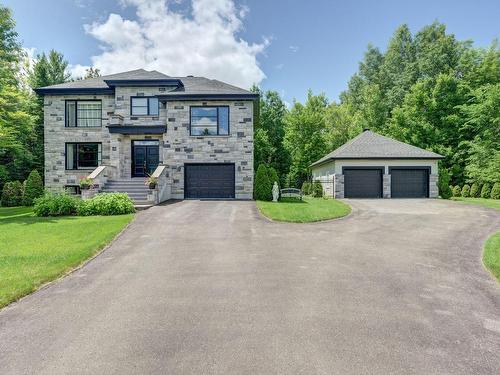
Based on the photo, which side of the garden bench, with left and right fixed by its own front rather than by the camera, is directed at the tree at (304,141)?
back

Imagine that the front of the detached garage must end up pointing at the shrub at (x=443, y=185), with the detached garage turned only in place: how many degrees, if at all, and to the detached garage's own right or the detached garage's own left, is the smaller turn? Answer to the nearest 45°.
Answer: approximately 90° to the detached garage's own left

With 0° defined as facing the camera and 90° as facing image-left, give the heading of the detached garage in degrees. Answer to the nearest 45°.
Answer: approximately 0°

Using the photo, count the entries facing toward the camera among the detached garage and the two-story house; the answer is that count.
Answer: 2

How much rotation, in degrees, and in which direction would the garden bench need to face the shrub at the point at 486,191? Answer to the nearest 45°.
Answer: approximately 135° to its left

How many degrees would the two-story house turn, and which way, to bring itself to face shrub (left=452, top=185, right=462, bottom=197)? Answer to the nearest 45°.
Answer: approximately 90° to its left

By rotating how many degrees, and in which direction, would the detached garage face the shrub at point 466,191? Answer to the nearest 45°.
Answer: approximately 135° to its left

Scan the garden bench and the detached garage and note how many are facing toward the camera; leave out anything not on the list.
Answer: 2

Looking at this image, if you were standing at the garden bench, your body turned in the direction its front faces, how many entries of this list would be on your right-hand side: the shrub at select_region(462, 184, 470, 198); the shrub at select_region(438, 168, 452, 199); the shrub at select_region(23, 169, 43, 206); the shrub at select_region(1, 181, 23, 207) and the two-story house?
3

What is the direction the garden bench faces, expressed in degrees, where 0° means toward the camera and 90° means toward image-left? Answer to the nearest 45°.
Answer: approximately 0°

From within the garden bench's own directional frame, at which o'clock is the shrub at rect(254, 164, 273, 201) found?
The shrub is roughly at 2 o'clock from the garden bench.

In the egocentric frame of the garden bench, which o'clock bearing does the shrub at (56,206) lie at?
The shrub is roughly at 2 o'clock from the garden bench.
